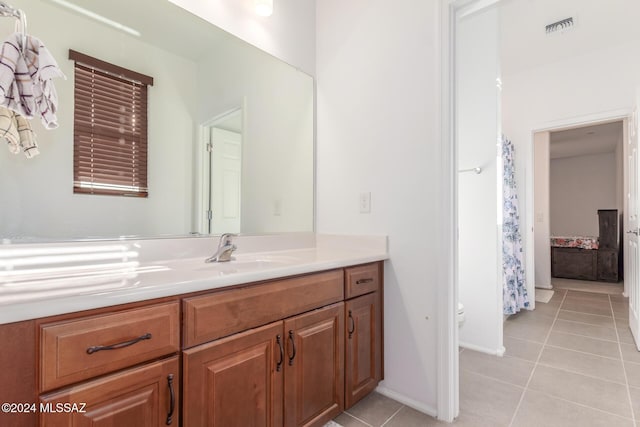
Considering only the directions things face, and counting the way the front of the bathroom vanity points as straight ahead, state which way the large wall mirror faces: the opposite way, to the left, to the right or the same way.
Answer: the same way

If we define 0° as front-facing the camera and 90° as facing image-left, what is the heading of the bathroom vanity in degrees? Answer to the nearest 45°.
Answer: approximately 315°

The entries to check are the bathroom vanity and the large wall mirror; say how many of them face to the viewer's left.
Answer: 0

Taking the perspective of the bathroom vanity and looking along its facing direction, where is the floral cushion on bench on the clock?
The floral cushion on bench is roughly at 10 o'clock from the bathroom vanity.

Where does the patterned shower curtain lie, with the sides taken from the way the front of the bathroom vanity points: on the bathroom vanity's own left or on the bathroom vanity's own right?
on the bathroom vanity's own left

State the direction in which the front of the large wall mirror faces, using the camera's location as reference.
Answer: facing the viewer and to the right of the viewer

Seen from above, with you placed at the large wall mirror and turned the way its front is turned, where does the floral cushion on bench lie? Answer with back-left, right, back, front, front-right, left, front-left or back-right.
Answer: front-left
